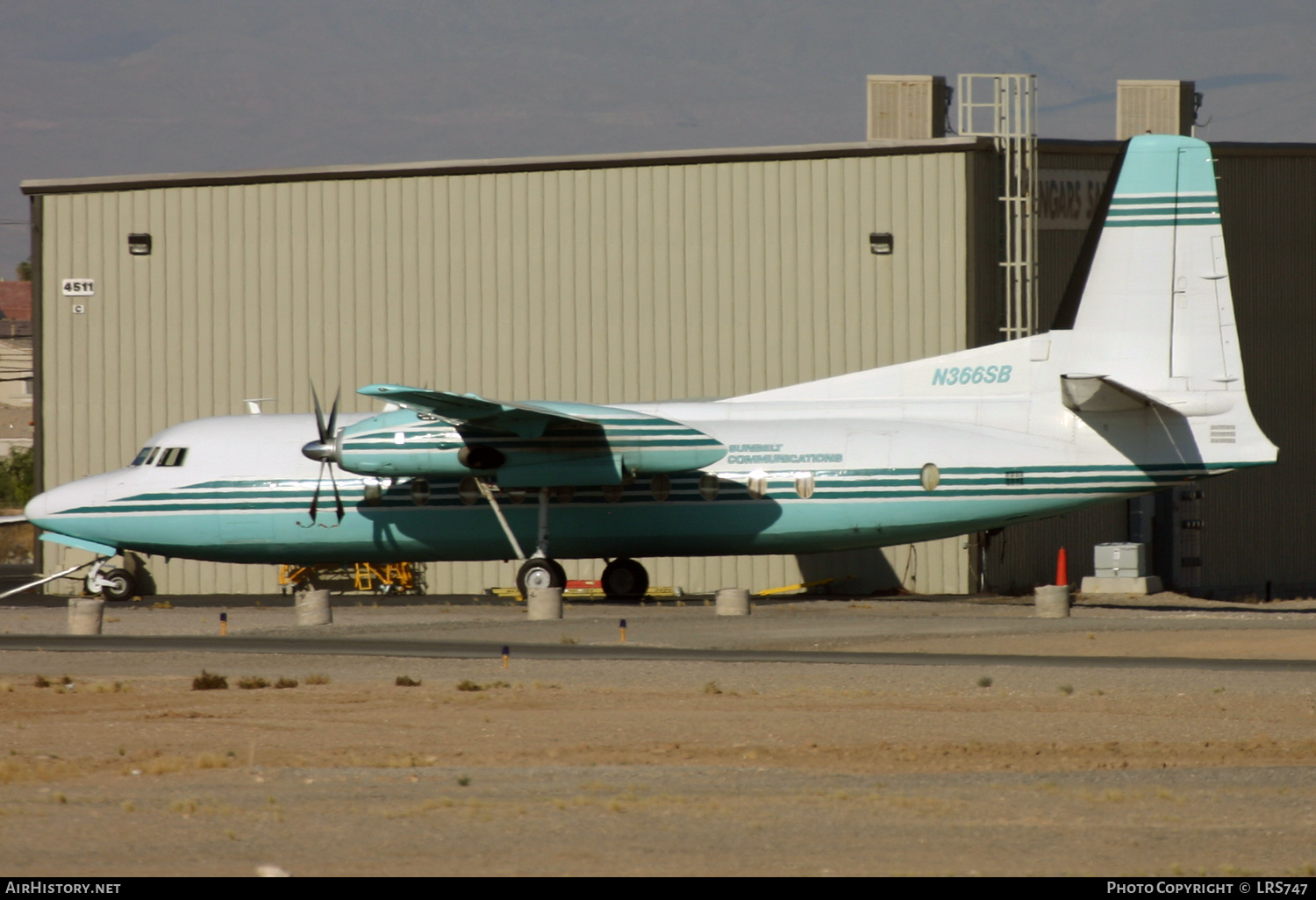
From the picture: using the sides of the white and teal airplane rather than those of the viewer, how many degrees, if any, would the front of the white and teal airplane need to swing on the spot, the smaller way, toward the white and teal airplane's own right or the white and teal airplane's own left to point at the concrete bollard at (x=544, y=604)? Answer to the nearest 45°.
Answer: approximately 45° to the white and teal airplane's own left

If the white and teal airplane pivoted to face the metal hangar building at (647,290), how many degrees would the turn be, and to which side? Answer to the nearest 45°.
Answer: approximately 90° to its right

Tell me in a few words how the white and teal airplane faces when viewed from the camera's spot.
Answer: facing to the left of the viewer

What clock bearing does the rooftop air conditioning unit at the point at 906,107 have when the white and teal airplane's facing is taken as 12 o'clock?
The rooftop air conditioning unit is roughly at 4 o'clock from the white and teal airplane.

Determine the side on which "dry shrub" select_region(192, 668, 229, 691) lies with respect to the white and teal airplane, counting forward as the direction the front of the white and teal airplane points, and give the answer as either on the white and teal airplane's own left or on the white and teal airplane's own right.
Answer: on the white and teal airplane's own left

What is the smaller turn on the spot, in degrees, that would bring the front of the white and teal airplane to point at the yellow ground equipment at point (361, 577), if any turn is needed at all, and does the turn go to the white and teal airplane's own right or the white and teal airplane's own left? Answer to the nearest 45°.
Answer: approximately 45° to the white and teal airplane's own right

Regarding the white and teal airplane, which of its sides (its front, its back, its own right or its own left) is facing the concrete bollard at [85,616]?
front

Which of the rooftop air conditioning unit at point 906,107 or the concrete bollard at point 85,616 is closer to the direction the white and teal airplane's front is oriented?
the concrete bollard

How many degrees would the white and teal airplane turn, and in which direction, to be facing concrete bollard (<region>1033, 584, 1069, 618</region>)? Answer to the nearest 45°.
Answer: approximately 135° to its left
